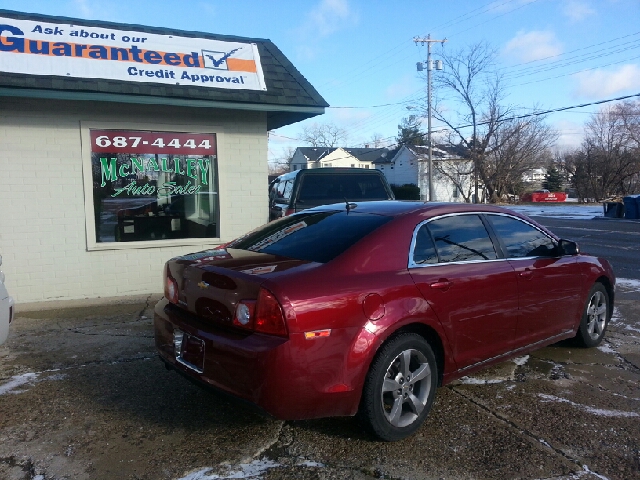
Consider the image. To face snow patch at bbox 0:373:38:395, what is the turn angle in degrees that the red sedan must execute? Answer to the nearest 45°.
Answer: approximately 135° to its left

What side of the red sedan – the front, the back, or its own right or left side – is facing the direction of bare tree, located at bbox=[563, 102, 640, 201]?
front

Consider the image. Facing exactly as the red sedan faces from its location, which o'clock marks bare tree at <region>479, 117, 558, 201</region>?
The bare tree is roughly at 11 o'clock from the red sedan.

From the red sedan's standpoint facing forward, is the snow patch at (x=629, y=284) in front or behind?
in front

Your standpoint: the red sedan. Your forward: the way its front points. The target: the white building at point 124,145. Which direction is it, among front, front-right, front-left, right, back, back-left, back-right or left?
left

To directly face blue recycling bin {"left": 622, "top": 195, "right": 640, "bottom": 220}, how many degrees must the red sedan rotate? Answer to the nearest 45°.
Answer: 0° — it already faces it

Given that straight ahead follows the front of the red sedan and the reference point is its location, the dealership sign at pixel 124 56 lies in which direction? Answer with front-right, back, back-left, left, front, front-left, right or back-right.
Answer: left

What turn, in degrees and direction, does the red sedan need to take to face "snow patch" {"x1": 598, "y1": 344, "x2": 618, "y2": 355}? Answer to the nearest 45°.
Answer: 0° — it already faces it

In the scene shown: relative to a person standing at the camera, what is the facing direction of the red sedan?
facing away from the viewer and to the right of the viewer

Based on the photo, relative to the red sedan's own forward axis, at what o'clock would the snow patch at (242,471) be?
The snow patch is roughly at 6 o'clock from the red sedan.
